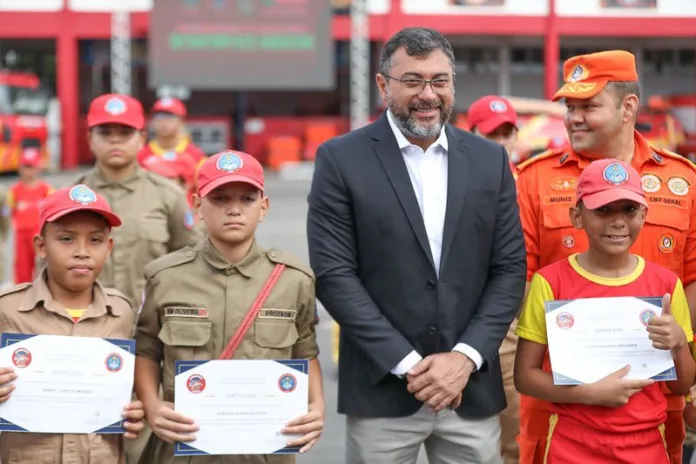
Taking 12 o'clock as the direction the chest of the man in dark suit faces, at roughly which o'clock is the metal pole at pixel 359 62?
The metal pole is roughly at 6 o'clock from the man in dark suit.

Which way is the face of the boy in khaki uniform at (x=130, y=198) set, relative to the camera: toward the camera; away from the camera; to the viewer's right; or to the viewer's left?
toward the camera

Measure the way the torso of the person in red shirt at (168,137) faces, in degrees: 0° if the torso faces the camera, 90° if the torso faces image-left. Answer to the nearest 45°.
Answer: approximately 0°

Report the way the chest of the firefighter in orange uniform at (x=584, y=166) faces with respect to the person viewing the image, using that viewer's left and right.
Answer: facing the viewer

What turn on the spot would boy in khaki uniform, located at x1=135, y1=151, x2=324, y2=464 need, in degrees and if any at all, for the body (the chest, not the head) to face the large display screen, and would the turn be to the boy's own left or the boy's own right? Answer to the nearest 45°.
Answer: approximately 180°

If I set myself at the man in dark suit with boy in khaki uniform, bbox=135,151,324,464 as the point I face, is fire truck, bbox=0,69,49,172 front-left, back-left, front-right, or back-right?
front-right

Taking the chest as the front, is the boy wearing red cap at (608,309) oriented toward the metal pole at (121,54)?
no

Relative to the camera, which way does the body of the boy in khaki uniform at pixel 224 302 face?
toward the camera

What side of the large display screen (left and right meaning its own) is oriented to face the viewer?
front

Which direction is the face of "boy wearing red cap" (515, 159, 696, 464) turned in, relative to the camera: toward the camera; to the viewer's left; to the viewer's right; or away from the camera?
toward the camera

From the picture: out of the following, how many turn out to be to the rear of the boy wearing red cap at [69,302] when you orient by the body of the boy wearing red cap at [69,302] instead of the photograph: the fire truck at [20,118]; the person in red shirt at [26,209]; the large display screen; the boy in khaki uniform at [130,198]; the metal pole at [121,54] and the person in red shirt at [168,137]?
6

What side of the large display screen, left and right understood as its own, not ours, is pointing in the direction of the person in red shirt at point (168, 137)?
front

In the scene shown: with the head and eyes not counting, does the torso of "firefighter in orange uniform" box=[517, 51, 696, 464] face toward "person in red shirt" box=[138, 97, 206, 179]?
no

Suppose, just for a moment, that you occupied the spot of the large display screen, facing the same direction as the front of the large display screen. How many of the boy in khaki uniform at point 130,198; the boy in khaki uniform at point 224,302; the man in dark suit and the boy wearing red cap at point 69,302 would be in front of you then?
4

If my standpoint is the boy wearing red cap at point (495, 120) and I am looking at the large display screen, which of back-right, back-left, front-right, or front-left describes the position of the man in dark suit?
back-left

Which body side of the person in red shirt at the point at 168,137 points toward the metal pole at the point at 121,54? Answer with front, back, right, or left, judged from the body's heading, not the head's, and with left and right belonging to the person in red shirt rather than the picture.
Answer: back

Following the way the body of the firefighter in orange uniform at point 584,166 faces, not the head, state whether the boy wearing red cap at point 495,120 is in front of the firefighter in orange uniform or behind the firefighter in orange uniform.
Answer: behind
